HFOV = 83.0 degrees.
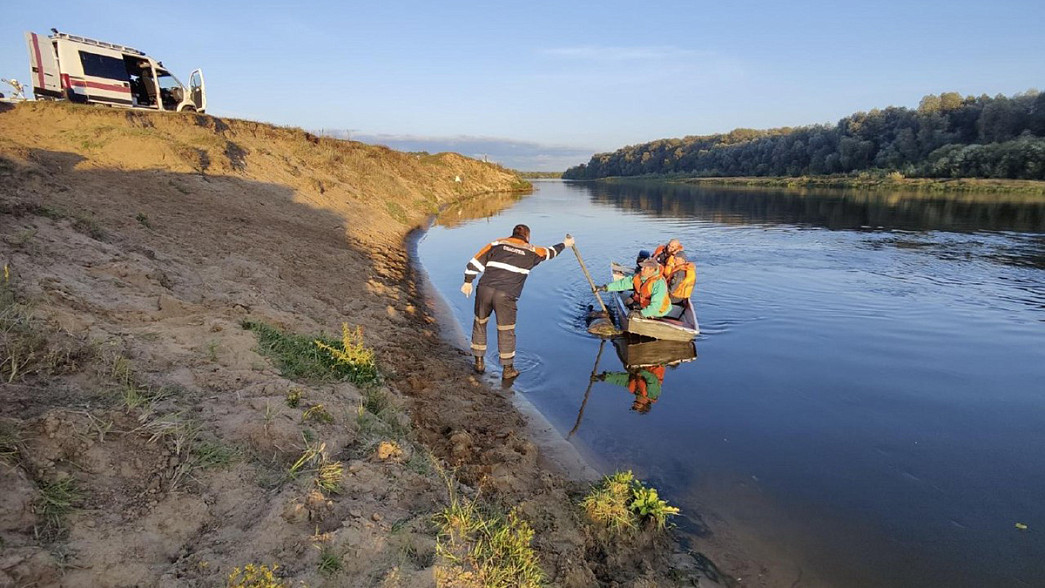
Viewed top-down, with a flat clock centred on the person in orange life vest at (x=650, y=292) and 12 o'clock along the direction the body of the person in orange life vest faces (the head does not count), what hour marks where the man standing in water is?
The man standing in water is roughly at 12 o'clock from the person in orange life vest.

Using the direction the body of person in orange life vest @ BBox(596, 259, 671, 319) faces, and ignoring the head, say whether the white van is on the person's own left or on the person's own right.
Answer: on the person's own right

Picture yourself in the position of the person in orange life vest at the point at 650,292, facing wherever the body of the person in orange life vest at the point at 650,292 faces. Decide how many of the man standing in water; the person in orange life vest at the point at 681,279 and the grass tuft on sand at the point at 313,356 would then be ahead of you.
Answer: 2

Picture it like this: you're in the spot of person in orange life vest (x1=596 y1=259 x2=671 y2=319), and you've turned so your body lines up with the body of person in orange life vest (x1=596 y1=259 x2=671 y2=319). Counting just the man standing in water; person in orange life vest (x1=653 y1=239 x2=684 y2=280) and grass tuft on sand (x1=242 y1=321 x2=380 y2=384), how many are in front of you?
2

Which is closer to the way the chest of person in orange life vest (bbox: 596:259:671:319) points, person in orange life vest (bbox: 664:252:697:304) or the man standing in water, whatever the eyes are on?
the man standing in water

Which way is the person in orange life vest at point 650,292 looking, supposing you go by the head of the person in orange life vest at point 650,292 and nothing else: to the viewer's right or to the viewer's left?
to the viewer's left

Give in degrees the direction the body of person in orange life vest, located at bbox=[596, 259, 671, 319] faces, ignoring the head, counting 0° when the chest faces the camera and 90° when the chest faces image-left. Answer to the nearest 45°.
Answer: approximately 45°

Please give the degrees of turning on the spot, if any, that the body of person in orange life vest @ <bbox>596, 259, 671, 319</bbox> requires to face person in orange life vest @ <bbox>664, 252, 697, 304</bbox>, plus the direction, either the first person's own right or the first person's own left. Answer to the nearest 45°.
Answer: approximately 180°

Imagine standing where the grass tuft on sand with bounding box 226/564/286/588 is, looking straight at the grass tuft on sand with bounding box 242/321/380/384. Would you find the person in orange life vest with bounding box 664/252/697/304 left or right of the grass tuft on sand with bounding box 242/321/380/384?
right

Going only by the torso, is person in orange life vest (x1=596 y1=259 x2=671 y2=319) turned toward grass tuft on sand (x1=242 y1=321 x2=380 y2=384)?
yes

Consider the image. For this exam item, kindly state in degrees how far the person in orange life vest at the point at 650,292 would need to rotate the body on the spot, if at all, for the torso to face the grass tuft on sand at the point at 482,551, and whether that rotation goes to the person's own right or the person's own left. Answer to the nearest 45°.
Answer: approximately 45° to the person's own left

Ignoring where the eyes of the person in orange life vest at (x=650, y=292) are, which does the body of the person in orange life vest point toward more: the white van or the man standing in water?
the man standing in water

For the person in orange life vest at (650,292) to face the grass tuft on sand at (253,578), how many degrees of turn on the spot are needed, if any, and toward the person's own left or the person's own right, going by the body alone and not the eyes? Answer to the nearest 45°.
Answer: approximately 45° to the person's own left

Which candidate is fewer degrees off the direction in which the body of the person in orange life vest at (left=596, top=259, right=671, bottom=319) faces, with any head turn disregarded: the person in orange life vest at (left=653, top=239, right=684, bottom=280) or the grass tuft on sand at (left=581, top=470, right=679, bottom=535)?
the grass tuft on sand
